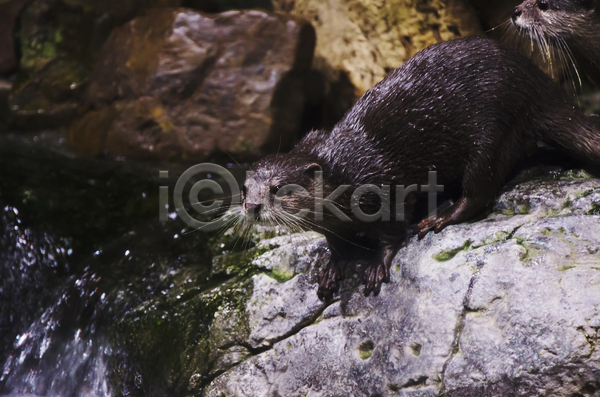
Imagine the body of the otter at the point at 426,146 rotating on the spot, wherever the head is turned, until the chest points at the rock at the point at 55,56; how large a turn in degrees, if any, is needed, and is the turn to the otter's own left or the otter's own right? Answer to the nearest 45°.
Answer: approximately 90° to the otter's own right

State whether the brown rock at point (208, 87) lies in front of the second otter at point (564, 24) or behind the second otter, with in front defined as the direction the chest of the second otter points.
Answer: in front

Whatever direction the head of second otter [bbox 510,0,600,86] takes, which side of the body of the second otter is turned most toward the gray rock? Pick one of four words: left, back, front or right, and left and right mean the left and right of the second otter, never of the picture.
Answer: left

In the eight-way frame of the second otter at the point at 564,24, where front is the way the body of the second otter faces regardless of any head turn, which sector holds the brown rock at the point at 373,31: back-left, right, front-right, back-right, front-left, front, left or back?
front-right

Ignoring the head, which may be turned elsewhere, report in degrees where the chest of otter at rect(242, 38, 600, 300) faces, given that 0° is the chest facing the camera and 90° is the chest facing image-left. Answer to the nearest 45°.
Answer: approximately 45°

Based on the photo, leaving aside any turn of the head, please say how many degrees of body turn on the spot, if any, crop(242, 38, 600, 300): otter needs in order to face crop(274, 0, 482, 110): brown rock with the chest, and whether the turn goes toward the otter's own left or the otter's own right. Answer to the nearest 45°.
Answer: approximately 135° to the otter's own right

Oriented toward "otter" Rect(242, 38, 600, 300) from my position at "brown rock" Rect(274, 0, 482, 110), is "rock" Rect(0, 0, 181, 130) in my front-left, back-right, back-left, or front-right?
back-right

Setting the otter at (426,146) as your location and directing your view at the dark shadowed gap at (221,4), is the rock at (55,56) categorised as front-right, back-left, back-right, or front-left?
front-left

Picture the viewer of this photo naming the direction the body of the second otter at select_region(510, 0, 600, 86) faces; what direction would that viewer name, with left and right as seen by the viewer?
facing to the left of the viewer

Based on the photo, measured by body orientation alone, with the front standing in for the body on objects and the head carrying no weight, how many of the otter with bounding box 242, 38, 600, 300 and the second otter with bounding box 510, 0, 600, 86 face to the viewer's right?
0

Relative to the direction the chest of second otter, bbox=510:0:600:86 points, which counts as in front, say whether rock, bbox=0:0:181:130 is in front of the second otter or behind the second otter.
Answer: in front

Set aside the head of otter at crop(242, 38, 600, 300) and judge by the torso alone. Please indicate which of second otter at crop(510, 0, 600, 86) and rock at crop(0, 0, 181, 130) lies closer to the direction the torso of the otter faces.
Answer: the rock
